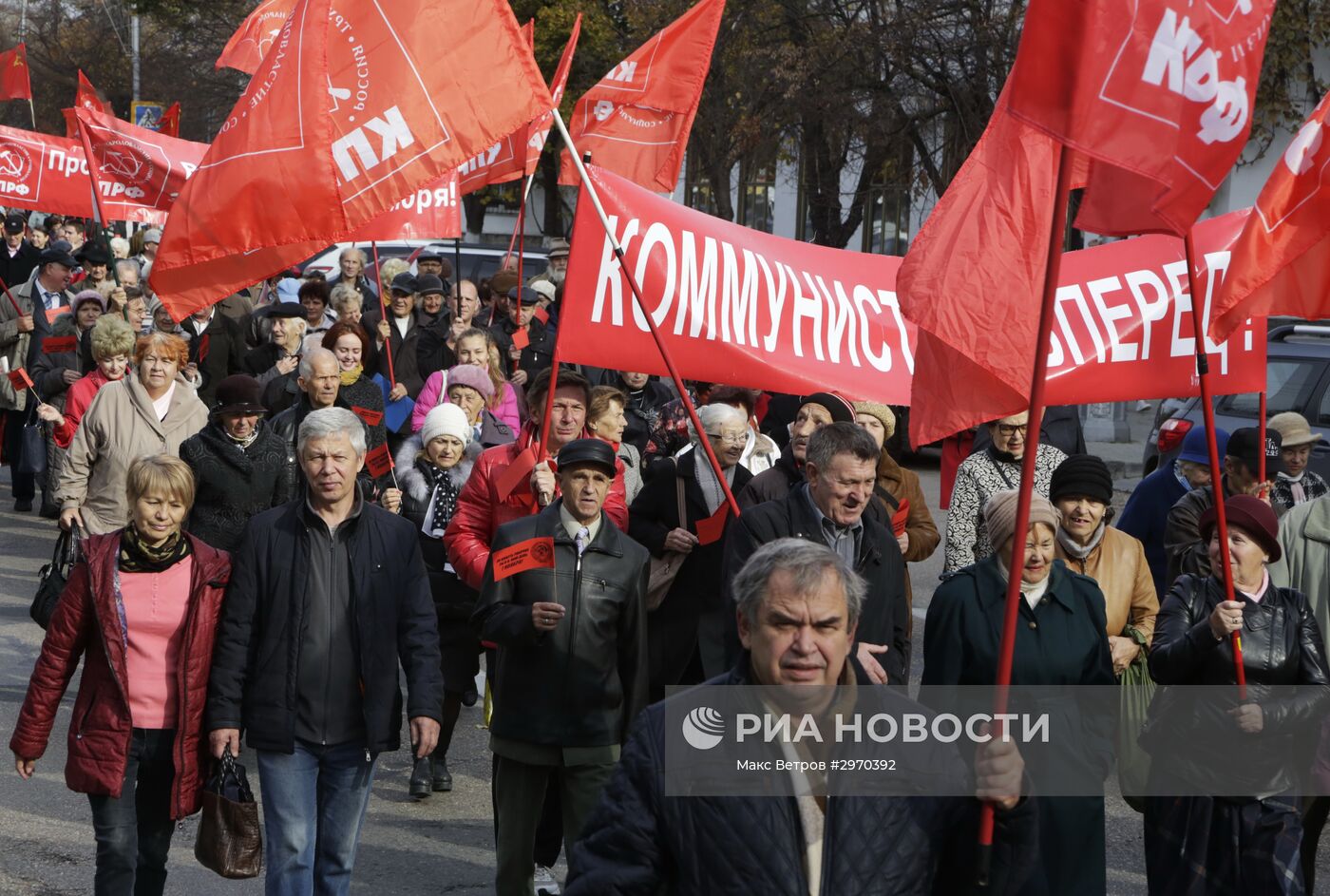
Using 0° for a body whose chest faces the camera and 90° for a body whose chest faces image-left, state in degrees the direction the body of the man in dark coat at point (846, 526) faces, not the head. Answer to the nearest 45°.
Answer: approximately 315°

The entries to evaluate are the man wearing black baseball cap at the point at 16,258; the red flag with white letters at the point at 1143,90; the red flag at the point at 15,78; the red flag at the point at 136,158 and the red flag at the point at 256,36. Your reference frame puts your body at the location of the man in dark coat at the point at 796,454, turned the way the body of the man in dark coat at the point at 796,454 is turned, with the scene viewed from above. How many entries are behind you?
4

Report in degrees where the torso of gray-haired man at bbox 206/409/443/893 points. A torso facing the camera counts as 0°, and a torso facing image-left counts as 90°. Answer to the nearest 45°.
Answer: approximately 0°

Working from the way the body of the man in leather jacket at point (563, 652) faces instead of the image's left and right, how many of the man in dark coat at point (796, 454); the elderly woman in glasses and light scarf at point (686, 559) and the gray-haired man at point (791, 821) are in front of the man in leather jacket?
1

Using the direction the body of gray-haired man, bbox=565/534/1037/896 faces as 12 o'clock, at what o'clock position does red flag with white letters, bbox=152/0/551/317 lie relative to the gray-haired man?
The red flag with white letters is roughly at 5 o'clock from the gray-haired man.

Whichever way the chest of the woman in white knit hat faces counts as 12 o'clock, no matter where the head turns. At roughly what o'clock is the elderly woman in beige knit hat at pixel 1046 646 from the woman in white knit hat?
The elderly woman in beige knit hat is roughly at 11 o'clock from the woman in white knit hat.
